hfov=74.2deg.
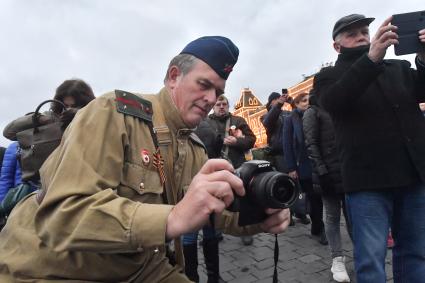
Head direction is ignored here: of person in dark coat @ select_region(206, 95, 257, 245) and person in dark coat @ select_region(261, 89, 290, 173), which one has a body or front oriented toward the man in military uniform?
person in dark coat @ select_region(206, 95, 257, 245)

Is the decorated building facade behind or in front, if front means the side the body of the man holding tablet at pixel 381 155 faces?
behind

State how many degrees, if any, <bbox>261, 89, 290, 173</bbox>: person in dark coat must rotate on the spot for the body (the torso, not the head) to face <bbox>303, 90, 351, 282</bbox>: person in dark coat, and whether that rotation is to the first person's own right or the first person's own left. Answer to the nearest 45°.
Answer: approximately 90° to the first person's own right

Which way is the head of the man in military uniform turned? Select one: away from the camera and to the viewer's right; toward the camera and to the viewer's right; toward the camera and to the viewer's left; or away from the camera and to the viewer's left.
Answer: toward the camera and to the viewer's right

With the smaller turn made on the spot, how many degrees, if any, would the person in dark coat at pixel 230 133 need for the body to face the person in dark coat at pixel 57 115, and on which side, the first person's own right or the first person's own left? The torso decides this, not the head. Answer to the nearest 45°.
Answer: approximately 45° to the first person's own right
